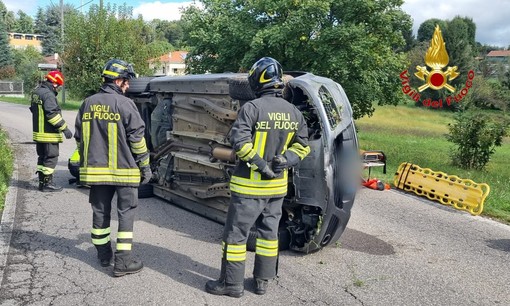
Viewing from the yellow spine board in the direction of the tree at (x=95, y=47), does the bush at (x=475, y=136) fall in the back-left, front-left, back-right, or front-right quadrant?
front-right

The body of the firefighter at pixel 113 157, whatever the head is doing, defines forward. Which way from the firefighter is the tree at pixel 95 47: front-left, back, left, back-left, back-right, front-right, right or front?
front-left

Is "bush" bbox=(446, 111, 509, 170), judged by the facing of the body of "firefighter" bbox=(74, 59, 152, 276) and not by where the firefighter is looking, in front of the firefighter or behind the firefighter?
in front

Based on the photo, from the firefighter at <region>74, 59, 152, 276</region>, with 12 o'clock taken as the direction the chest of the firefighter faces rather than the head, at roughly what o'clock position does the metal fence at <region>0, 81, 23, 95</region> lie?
The metal fence is roughly at 10 o'clock from the firefighter.

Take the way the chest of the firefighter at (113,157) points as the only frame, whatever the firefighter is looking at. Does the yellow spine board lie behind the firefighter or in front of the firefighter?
in front

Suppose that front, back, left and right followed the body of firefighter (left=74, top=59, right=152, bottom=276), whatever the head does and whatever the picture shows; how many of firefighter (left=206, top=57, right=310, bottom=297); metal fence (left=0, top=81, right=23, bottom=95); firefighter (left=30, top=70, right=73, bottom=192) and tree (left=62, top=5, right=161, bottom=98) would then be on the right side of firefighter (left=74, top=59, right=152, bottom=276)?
1

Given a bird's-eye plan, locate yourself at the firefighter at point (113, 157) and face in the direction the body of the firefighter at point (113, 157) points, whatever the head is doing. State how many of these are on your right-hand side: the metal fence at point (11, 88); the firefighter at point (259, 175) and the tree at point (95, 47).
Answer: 1

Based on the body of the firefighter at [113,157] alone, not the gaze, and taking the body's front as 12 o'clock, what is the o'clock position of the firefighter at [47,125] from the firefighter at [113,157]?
the firefighter at [47,125] is roughly at 10 o'clock from the firefighter at [113,157].

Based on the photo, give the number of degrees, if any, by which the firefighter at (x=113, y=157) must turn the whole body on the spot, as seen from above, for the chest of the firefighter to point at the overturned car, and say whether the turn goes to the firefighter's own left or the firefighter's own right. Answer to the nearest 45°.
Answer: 0° — they already face it

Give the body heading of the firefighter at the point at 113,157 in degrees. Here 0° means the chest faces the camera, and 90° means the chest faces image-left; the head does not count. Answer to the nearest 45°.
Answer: approximately 225°

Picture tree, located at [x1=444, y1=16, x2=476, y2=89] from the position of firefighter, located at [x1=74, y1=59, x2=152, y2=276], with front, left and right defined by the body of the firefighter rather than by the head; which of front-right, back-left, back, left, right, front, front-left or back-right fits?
front

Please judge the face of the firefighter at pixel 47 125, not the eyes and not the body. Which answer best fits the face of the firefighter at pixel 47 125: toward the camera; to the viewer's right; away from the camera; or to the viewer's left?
to the viewer's right

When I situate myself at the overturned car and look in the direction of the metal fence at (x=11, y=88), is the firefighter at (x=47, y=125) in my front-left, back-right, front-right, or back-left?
front-left
